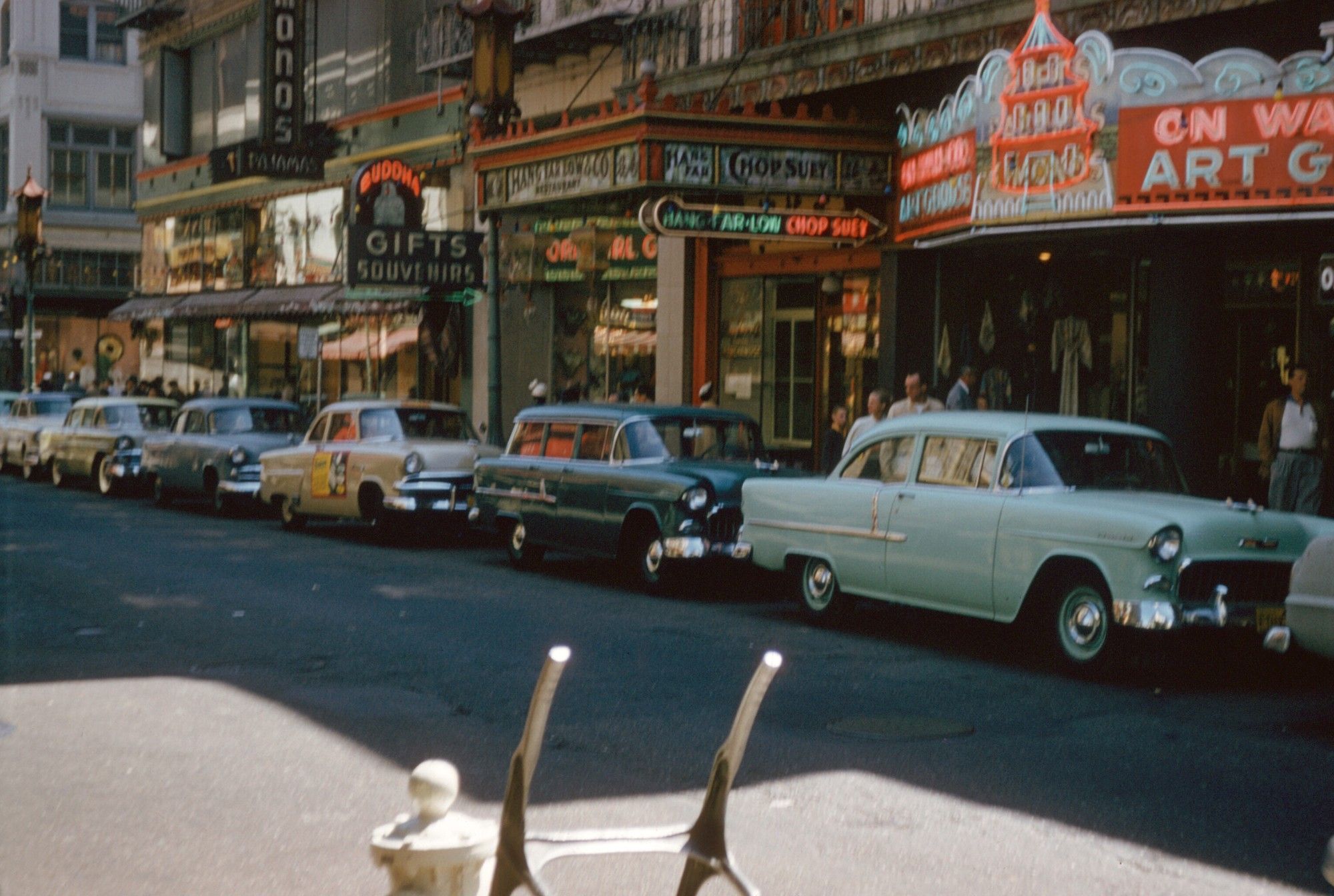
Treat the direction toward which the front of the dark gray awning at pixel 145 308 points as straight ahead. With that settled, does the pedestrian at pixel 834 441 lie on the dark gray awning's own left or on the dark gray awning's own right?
on the dark gray awning's own left

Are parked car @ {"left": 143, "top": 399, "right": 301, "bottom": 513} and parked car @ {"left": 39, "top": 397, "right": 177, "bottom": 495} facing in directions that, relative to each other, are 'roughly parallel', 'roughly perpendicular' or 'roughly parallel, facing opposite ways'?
roughly parallel

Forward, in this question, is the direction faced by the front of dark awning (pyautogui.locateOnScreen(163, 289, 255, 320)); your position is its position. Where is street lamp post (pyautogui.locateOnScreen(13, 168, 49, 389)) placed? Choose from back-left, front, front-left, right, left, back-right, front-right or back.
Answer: right

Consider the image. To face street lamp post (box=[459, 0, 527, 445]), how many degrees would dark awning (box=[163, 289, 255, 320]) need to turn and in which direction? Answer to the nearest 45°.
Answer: approximately 45° to its left

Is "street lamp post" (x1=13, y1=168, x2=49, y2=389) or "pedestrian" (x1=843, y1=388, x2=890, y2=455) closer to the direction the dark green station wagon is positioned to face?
the pedestrian

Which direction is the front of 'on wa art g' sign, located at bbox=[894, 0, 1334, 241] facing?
toward the camera

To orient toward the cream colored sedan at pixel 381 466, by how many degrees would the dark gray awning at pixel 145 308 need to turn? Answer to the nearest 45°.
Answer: approximately 45° to its left

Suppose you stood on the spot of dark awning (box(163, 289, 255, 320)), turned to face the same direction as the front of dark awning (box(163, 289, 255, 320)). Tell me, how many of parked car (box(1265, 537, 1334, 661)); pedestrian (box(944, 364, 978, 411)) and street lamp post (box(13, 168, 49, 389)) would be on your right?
1

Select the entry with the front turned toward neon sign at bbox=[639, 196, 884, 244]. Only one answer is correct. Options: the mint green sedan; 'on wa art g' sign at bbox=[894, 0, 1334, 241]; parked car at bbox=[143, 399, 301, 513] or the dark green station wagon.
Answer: the parked car

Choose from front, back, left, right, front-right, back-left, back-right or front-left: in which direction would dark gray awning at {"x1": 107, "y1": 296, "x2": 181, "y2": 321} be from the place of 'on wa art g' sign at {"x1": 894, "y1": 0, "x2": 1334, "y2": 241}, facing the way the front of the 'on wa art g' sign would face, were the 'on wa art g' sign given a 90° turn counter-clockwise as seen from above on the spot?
back-left

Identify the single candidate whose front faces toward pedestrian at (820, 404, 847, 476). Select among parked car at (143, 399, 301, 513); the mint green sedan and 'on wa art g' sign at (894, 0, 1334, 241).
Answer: the parked car

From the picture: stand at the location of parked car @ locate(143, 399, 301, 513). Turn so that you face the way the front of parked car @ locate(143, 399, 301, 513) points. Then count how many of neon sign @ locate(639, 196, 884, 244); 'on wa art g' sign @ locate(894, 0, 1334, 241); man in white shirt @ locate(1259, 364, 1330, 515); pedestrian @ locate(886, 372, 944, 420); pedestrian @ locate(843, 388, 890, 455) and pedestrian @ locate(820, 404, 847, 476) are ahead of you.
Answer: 6

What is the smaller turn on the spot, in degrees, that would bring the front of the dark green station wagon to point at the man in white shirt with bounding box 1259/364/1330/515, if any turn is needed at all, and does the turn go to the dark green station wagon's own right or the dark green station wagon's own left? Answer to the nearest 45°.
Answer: approximately 45° to the dark green station wagon's own left

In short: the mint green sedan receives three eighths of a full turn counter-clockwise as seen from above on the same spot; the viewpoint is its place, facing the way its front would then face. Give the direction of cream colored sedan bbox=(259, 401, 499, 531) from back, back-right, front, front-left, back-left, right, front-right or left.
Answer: front-left

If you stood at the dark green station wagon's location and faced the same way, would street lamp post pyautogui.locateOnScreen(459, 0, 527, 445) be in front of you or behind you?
behind

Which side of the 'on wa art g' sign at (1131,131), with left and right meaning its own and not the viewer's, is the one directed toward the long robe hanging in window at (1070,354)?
back

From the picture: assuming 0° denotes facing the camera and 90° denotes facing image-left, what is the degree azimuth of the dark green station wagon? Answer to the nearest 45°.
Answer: approximately 315°

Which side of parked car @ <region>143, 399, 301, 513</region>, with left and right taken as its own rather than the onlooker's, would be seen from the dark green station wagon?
front

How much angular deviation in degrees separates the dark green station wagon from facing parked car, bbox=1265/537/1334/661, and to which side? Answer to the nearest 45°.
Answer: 0° — it already faces it

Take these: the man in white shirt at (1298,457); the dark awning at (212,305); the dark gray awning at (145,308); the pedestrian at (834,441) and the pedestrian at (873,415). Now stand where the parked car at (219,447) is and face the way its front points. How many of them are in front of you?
3
